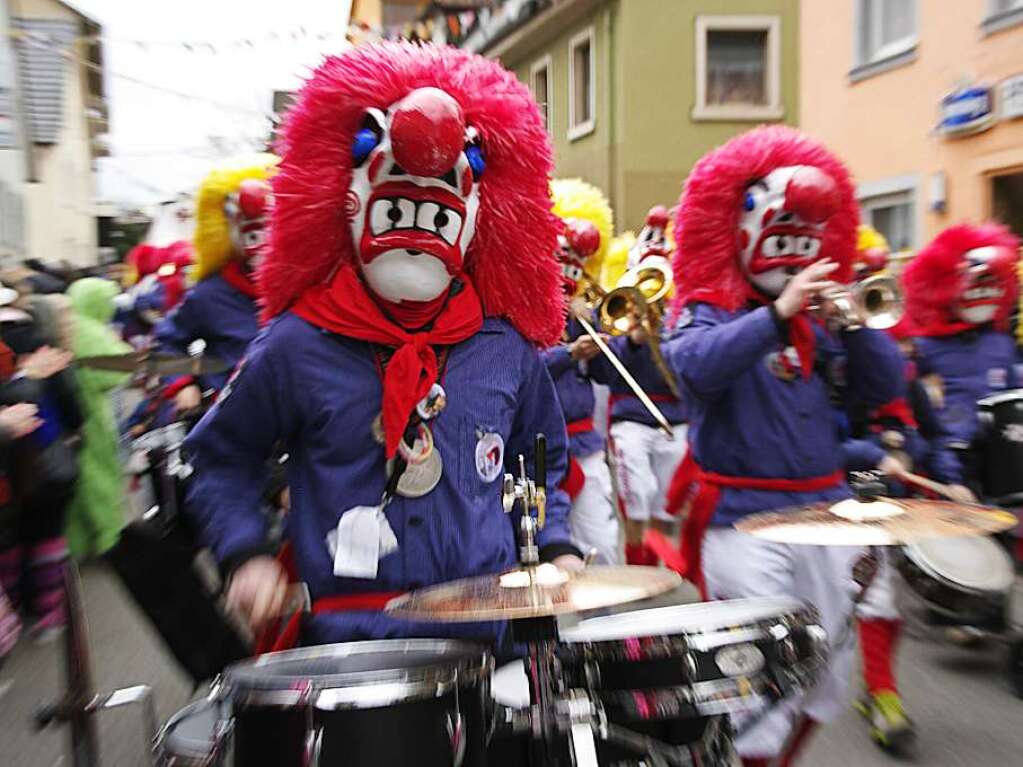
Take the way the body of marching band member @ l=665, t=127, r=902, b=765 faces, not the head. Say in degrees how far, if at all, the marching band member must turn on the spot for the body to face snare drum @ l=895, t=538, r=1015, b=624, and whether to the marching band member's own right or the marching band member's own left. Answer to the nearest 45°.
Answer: approximately 90° to the marching band member's own left

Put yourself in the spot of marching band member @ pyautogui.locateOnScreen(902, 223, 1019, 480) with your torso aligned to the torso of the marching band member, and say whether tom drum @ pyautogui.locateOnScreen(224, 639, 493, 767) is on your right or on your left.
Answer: on your right

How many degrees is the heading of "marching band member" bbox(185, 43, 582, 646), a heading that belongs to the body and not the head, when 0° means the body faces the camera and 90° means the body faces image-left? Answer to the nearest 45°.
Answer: approximately 0°

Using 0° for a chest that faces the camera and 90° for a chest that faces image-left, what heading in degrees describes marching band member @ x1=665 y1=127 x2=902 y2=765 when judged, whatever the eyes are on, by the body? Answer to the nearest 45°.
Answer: approximately 315°

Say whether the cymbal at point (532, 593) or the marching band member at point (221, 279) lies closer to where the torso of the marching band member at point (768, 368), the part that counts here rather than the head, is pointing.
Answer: the cymbal

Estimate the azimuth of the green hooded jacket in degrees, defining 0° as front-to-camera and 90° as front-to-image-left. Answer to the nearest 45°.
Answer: approximately 270°

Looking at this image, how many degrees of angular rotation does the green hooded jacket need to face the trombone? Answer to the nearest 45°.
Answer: approximately 45° to its right

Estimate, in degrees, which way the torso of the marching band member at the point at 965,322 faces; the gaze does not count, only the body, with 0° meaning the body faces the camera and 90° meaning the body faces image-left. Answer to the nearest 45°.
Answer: approximately 315°
